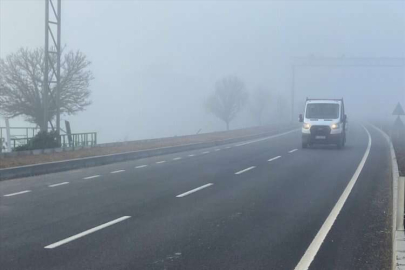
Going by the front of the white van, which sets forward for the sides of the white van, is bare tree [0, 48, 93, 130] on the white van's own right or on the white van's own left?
on the white van's own right

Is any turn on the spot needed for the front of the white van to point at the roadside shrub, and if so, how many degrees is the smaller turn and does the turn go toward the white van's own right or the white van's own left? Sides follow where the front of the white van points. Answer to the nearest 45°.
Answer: approximately 45° to the white van's own right

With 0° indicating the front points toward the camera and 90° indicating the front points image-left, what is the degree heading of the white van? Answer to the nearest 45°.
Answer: approximately 0°

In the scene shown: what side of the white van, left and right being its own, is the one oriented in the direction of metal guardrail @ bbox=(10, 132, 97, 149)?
right
